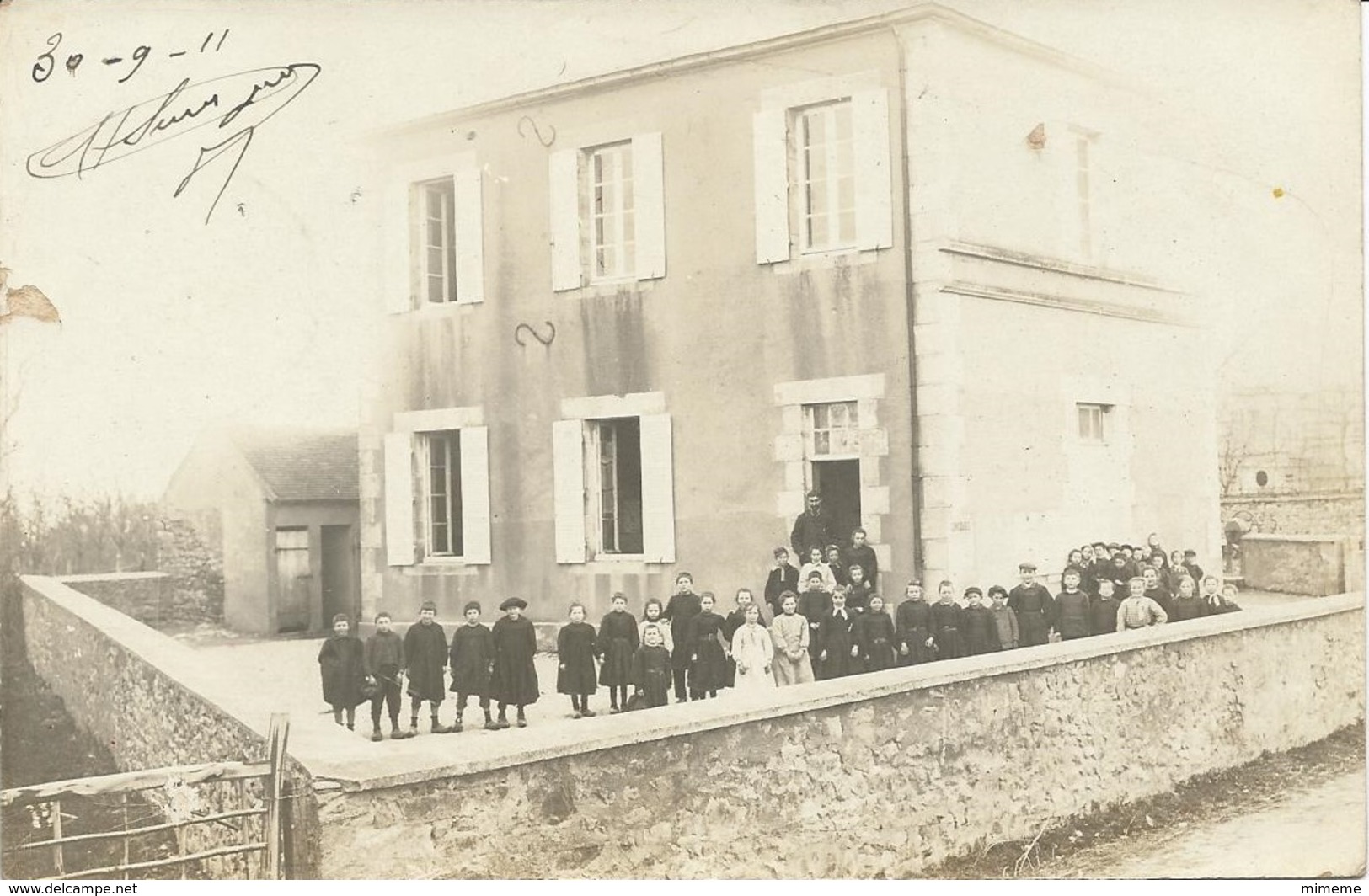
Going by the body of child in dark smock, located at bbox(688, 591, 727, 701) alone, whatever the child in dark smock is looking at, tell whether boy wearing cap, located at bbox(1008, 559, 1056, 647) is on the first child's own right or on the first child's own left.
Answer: on the first child's own left

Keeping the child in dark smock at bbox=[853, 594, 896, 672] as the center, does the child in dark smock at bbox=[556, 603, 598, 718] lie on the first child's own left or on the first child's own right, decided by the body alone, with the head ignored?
on the first child's own right

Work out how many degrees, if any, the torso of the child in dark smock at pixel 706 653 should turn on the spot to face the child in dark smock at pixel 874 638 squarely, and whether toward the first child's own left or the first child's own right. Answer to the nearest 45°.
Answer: approximately 90° to the first child's own left

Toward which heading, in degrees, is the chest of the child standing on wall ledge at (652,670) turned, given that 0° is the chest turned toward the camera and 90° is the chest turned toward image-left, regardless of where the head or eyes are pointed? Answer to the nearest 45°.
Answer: approximately 0°
